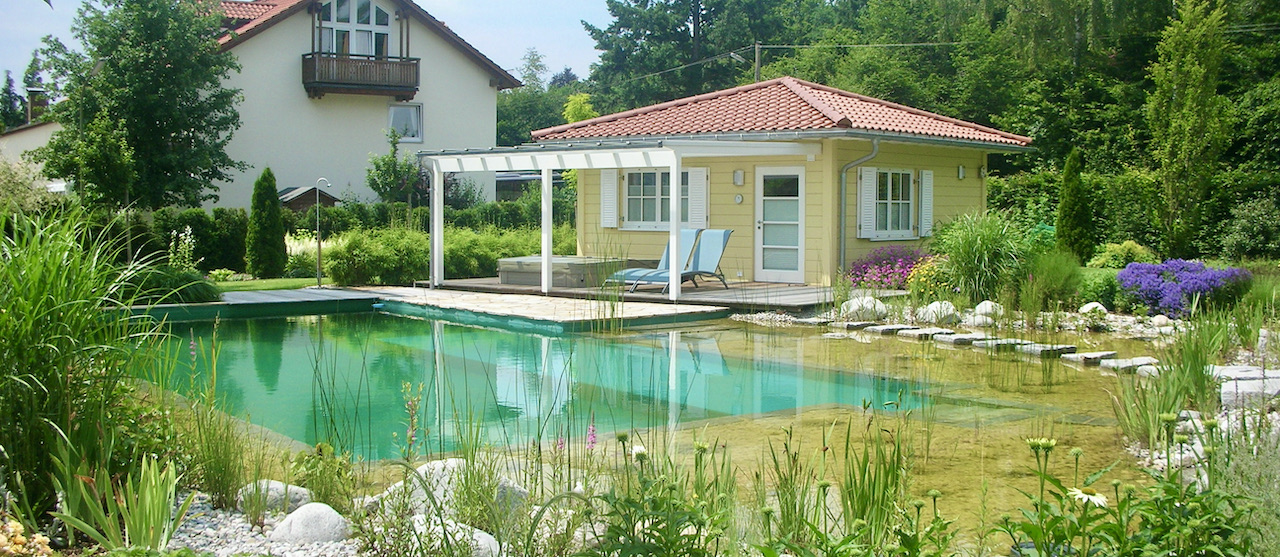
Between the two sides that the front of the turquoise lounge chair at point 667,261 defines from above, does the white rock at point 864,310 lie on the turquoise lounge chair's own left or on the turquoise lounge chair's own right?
on the turquoise lounge chair's own left

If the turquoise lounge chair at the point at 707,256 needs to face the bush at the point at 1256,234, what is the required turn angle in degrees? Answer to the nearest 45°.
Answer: approximately 180°

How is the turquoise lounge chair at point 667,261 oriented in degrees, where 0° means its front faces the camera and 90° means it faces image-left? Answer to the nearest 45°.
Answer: approximately 45°

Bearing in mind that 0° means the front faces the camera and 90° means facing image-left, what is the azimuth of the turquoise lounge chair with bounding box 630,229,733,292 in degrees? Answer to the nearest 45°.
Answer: approximately 45°
